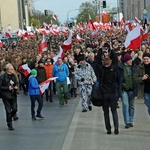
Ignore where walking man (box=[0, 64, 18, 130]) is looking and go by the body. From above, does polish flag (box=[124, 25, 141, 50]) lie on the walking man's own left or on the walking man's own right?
on the walking man's own left

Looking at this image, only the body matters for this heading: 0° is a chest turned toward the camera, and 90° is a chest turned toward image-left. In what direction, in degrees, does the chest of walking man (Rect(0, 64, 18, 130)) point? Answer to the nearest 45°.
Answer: approximately 315°

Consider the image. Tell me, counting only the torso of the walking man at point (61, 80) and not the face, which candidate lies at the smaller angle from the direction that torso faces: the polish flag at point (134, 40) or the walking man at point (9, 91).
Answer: the walking man

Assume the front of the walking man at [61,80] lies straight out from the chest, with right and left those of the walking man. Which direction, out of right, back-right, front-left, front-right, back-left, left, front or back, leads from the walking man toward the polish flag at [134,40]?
left

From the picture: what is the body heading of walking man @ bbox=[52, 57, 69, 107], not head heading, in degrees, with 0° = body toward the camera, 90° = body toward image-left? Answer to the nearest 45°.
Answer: approximately 0°
